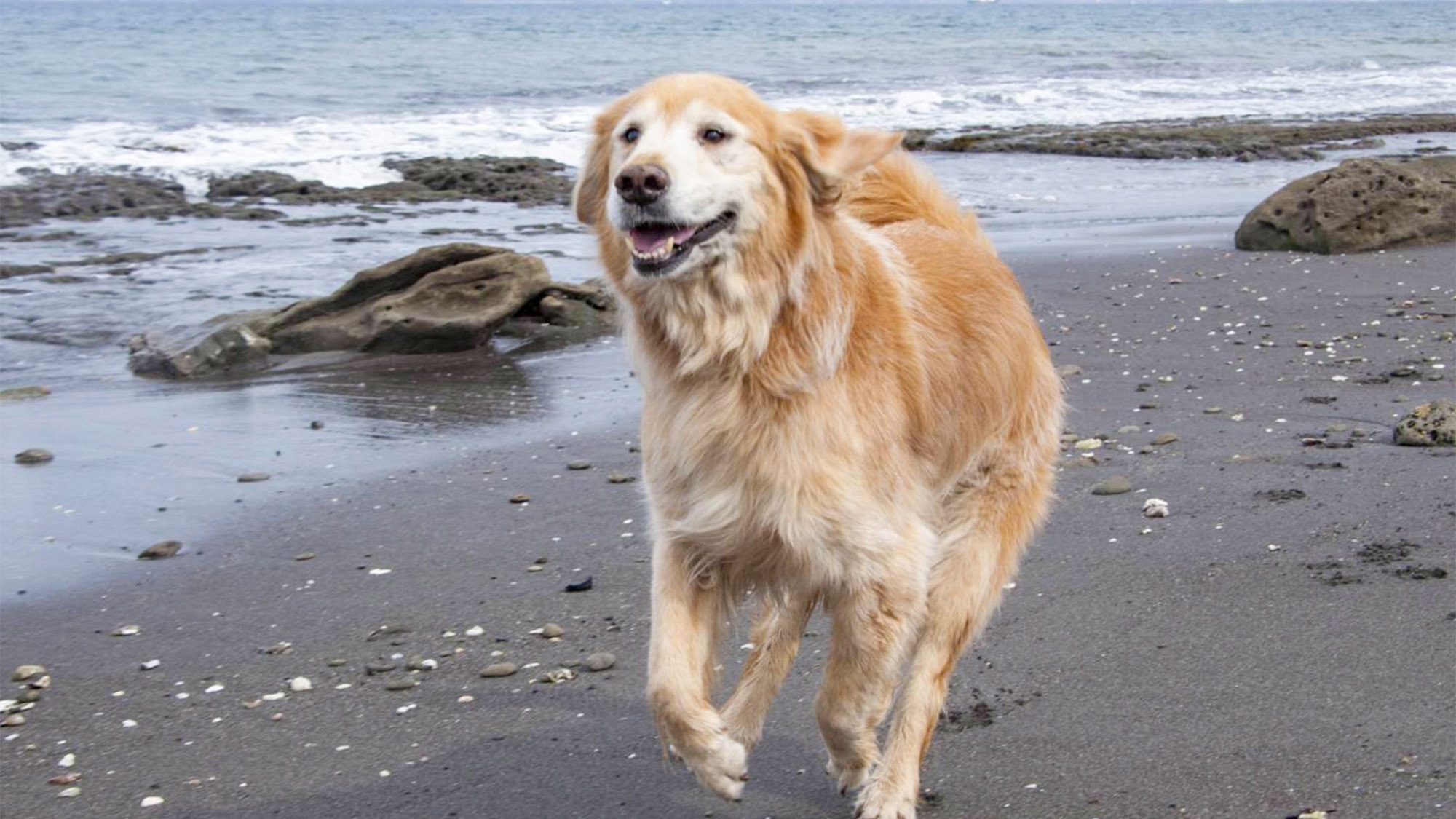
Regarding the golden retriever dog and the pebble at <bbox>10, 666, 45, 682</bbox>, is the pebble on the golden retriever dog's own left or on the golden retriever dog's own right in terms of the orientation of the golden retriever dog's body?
on the golden retriever dog's own right

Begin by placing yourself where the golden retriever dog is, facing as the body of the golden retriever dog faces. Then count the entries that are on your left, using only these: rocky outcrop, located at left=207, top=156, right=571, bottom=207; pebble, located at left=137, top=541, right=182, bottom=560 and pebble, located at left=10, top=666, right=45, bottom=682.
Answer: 0

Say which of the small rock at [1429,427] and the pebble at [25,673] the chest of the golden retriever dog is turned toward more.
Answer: the pebble

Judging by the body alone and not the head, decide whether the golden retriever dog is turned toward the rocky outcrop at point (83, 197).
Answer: no

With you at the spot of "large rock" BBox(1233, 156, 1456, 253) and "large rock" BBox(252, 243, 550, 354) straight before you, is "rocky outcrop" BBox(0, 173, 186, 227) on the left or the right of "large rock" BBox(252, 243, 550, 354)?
right

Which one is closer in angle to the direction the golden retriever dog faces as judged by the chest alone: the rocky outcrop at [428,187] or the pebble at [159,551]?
the pebble

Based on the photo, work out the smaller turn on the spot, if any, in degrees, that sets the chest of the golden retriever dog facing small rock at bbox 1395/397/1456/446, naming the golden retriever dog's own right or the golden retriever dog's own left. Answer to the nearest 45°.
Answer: approximately 180°

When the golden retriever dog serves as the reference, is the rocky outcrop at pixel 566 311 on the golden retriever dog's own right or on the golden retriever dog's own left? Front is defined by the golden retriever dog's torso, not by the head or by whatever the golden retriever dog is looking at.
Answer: on the golden retriever dog's own right

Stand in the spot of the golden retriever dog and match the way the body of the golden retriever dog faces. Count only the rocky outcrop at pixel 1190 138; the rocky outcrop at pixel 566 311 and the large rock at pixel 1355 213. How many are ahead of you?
0

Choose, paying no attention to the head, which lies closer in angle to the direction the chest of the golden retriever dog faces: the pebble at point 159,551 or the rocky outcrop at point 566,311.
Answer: the pebble

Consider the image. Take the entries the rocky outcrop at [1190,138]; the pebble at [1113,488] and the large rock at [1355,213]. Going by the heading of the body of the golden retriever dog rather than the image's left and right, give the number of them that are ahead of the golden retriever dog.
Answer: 0

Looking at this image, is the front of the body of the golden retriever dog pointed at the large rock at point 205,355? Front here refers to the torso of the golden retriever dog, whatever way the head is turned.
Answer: no

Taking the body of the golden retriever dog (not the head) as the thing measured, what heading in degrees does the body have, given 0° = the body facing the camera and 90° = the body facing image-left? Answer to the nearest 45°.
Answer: approximately 45°

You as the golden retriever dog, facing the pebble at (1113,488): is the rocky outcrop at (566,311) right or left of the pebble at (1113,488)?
left

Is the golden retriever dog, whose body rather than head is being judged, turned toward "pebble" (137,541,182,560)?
no
